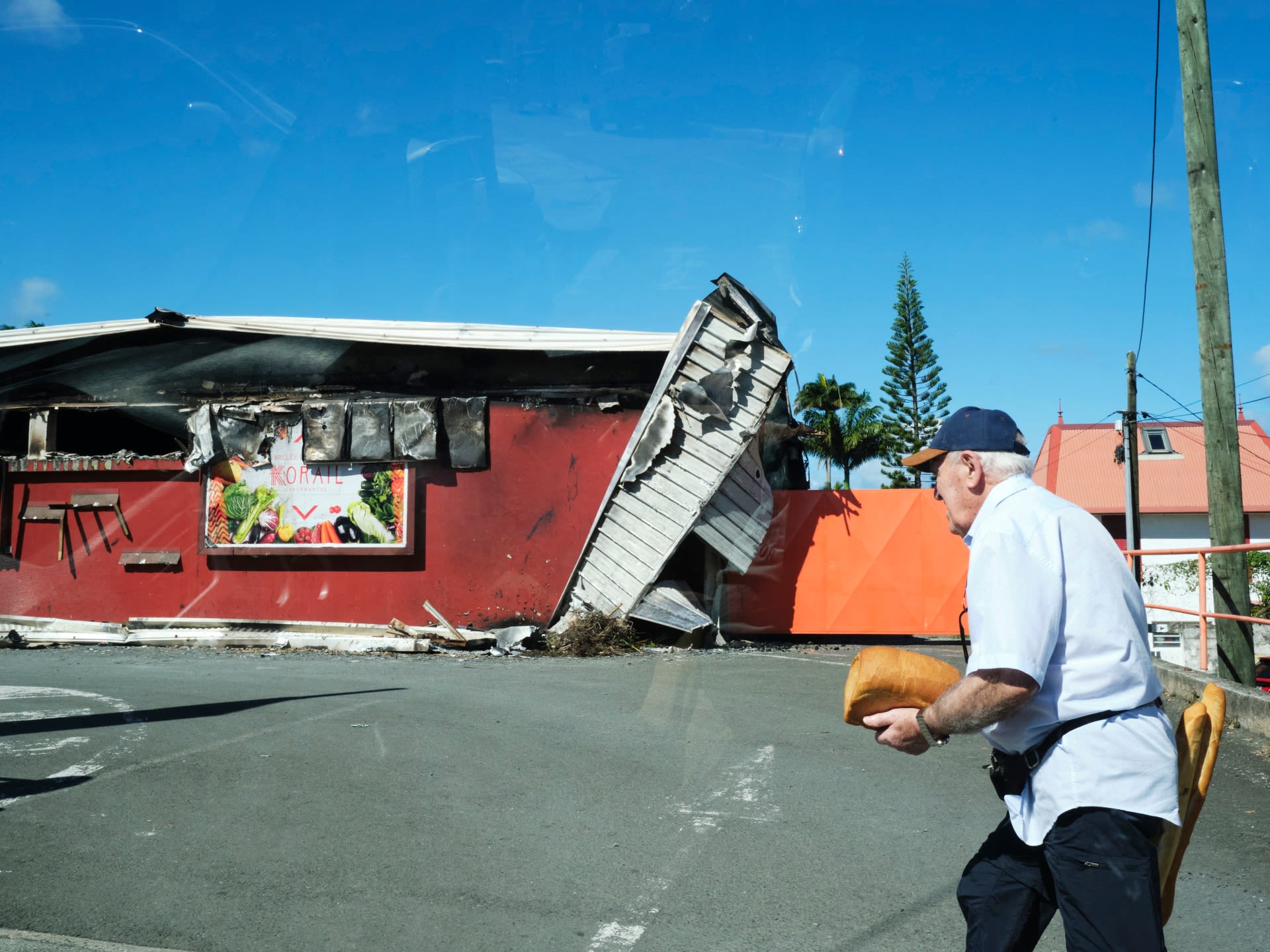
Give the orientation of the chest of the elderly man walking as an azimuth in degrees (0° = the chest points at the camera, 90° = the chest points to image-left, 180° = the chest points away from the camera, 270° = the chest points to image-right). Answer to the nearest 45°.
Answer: approximately 90°

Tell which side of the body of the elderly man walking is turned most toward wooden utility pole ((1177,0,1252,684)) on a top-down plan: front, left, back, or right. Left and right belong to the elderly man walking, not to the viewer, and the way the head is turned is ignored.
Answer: right

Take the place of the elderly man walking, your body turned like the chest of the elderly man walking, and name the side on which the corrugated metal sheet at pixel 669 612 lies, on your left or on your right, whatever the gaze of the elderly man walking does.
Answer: on your right

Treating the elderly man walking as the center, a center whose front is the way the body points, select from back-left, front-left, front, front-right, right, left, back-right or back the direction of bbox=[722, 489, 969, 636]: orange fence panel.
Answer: right

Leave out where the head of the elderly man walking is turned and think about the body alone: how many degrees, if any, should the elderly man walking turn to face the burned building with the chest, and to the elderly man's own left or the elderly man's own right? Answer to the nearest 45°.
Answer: approximately 45° to the elderly man's own right

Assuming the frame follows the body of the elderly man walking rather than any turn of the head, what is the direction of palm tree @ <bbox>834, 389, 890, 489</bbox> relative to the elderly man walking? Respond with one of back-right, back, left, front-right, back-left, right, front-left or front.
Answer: right

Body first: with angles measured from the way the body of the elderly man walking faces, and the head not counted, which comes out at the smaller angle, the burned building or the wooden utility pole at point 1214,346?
the burned building

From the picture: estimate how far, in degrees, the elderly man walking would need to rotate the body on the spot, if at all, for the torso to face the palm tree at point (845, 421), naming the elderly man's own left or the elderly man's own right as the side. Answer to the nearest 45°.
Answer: approximately 90° to the elderly man's own right

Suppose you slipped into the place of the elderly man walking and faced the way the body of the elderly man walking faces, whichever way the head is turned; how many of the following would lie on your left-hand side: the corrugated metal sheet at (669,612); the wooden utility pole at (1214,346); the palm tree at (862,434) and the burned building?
0

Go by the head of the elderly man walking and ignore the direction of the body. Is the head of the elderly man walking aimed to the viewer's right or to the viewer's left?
to the viewer's left

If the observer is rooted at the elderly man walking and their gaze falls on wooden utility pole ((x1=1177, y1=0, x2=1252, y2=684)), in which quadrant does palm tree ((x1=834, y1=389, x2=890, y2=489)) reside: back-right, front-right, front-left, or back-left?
front-left

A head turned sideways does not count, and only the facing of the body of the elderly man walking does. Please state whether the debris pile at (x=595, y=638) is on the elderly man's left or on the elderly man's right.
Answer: on the elderly man's right

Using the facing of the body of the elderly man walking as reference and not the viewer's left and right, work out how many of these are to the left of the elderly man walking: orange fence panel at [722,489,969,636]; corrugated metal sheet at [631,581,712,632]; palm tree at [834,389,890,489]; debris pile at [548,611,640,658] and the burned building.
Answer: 0
